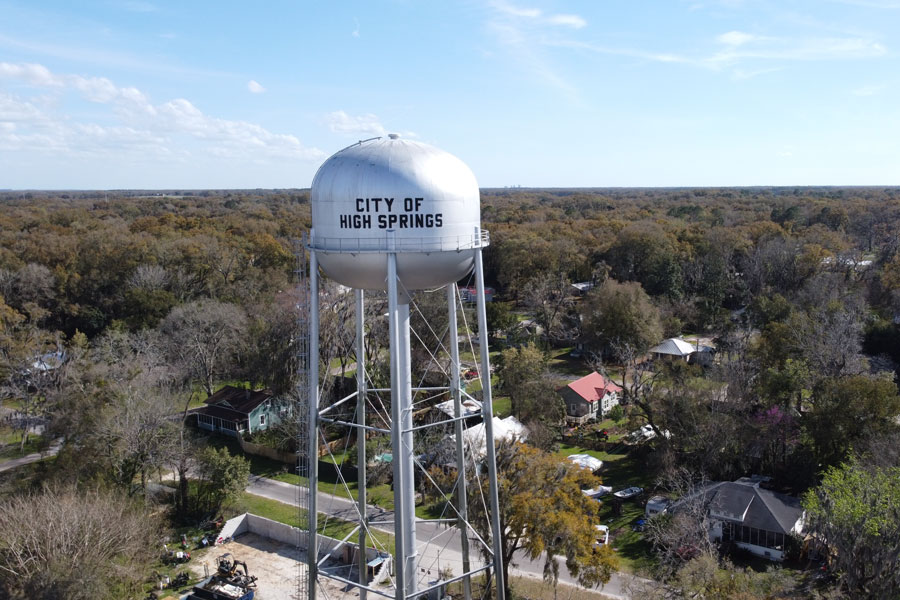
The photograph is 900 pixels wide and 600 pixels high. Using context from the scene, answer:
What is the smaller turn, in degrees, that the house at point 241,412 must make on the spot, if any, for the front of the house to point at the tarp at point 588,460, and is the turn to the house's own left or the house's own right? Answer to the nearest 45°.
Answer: approximately 90° to the house's own left

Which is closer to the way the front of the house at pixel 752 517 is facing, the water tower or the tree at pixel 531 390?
the water tower

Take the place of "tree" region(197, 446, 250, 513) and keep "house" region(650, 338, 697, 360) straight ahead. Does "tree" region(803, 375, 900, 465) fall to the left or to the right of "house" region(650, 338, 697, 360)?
right

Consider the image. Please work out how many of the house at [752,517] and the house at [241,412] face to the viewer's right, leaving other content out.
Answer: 0

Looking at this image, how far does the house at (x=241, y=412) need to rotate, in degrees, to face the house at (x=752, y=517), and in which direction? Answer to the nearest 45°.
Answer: approximately 90° to its left

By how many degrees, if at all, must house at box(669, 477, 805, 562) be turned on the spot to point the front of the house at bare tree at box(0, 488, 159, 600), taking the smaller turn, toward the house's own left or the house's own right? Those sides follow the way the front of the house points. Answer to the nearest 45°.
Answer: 0° — it already faces it

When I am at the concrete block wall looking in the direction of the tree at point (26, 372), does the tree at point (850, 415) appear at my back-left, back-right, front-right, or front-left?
back-right

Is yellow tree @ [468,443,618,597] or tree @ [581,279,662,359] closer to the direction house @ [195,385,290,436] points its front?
the yellow tree

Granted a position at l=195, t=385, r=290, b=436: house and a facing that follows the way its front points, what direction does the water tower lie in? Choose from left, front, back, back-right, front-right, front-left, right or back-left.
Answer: front-left

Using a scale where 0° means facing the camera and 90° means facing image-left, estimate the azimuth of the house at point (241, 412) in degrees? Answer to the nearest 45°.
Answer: approximately 45°

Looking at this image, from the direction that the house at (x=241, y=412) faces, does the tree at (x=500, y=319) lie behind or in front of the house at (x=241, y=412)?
behind

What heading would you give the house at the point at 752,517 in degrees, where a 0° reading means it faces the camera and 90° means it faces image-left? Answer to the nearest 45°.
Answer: approximately 45°
